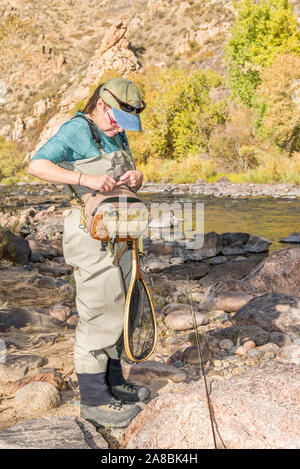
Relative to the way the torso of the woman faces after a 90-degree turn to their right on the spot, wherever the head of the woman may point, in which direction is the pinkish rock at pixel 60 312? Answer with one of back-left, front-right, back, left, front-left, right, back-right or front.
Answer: back-right

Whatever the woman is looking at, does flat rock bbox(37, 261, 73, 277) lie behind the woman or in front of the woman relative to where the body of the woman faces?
behind

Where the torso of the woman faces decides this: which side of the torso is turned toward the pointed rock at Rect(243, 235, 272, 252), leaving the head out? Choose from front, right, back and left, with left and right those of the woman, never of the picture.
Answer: left

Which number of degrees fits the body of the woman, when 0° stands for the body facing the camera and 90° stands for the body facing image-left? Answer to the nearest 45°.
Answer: approximately 315°

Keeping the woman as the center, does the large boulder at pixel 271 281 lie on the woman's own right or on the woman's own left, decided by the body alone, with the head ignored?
on the woman's own left

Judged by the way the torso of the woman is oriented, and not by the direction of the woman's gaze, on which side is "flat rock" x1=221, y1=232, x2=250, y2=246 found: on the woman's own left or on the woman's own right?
on the woman's own left

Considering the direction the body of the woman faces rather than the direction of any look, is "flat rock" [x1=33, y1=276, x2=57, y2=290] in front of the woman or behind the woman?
behind

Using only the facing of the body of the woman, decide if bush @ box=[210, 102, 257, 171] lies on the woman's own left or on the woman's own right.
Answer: on the woman's own left

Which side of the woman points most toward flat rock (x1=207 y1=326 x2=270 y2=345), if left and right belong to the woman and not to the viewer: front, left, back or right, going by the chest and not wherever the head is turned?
left
